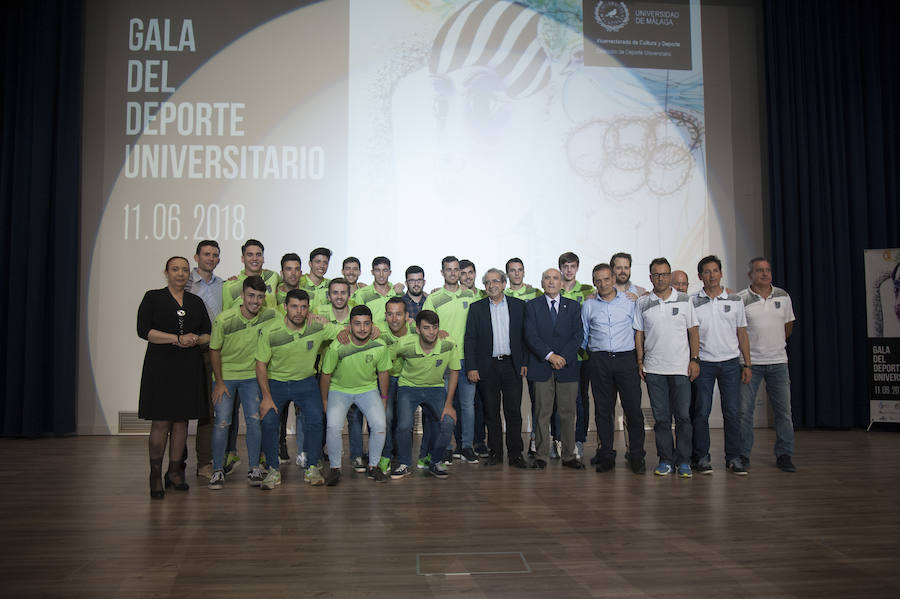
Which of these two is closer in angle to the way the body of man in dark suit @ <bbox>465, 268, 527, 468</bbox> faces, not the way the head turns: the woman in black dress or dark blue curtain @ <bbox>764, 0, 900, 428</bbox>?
the woman in black dress

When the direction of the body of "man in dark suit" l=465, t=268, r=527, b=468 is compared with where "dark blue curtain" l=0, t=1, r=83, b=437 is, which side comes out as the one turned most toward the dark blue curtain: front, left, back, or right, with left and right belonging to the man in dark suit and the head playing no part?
right

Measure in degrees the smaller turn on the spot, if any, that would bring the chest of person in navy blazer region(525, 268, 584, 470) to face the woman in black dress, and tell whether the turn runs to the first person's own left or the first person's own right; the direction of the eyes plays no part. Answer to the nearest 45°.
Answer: approximately 45° to the first person's own right

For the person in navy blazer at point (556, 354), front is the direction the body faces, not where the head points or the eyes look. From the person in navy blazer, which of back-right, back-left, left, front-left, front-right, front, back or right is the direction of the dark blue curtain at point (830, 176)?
back-left

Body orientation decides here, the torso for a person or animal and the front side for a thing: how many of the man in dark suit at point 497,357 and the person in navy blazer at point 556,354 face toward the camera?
2

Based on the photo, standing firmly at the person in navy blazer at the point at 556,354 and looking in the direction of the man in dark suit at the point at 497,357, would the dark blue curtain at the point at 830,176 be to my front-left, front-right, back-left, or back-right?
back-right

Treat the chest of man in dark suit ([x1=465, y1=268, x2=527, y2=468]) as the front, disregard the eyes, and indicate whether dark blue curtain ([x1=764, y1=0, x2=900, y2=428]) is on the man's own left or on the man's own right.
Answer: on the man's own left

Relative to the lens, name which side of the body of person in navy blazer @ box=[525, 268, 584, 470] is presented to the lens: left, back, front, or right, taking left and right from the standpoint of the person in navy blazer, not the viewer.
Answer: front
